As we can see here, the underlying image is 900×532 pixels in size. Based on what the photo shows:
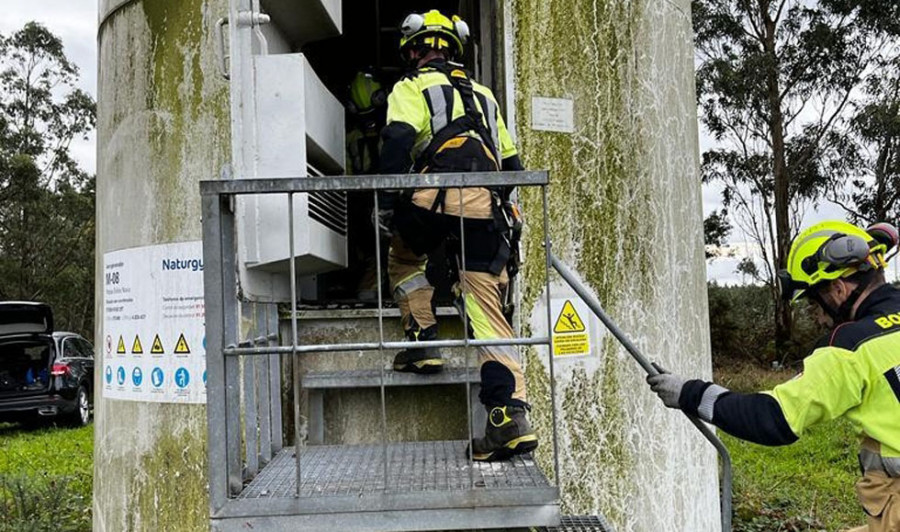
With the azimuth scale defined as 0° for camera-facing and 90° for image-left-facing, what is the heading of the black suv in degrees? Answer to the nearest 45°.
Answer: approximately 225°

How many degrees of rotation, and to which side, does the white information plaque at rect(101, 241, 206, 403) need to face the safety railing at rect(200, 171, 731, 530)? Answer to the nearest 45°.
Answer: approximately 45° to its left

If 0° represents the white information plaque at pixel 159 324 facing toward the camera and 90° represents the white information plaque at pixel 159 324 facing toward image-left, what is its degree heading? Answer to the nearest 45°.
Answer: approximately 45°

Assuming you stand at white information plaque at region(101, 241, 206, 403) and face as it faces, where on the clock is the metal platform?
The metal platform is roughly at 10 o'clock from the white information plaque.

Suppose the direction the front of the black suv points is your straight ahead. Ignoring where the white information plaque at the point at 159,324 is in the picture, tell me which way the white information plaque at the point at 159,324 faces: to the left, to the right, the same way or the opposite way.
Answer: the opposite way

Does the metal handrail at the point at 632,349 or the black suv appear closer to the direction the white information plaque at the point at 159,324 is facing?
the metal handrail

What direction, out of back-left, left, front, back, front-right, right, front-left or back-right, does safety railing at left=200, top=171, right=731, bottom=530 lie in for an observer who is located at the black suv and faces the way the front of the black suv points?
back-right

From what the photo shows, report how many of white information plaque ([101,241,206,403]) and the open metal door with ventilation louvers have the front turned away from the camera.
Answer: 0

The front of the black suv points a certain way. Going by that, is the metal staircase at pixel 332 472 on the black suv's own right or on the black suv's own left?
on the black suv's own right
